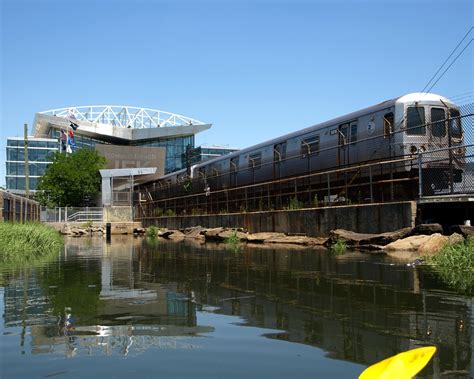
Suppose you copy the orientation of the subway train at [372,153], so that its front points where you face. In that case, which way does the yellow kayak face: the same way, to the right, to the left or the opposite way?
to the left

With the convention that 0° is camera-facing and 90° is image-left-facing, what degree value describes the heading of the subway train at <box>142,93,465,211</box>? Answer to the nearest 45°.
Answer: approximately 315°

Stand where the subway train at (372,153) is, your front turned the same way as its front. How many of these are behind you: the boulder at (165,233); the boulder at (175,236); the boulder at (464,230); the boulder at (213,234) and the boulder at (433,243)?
3

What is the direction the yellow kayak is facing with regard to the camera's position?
facing away from the viewer and to the right of the viewer

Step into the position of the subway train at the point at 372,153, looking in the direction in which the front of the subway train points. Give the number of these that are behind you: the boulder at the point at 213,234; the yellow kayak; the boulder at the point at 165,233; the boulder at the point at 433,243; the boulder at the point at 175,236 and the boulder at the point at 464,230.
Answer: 3

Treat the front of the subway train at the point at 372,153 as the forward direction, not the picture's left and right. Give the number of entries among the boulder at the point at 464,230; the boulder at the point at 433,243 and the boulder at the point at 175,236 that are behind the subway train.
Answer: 1

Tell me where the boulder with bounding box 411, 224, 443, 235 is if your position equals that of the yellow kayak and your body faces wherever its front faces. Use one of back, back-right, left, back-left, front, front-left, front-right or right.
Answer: front-left

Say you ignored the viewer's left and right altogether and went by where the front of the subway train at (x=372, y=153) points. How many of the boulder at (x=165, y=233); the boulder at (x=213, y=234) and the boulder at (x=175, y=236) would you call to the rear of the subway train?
3

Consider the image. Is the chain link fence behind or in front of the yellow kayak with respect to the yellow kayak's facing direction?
in front

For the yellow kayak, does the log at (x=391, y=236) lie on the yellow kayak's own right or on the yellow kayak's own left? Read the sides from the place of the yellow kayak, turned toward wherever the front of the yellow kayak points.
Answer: on the yellow kayak's own left

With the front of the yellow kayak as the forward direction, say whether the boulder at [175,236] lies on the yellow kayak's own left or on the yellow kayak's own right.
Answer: on the yellow kayak's own left

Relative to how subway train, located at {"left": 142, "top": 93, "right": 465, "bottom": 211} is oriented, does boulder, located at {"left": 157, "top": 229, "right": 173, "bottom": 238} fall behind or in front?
behind

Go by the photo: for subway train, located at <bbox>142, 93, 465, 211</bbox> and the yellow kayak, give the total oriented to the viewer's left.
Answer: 0

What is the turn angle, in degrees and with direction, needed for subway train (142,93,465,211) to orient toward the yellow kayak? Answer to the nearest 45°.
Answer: approximately 45° to its right

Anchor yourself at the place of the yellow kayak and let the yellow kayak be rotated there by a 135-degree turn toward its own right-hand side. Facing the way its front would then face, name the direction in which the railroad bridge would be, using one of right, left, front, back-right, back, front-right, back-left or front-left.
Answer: back
